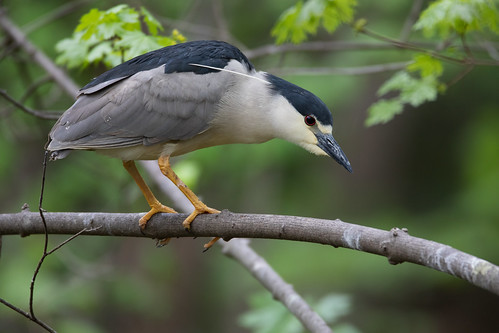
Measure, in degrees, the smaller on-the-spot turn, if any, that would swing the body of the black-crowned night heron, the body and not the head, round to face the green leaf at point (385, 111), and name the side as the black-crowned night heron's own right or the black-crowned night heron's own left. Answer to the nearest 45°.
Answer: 0° — it already faces it

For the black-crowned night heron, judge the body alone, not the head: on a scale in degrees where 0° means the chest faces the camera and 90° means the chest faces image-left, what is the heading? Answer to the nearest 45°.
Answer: approximately 270°

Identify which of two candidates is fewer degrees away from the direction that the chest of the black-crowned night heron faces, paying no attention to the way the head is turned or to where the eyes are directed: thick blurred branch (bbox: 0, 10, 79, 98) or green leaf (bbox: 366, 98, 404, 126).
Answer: the green leaf

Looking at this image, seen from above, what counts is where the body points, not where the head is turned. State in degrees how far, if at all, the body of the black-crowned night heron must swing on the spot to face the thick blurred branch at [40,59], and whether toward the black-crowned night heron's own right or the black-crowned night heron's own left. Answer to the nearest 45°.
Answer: approximately 135° to the black-crowned night heron's own left

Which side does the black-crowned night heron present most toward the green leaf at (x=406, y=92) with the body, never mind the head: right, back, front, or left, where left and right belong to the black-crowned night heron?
front
